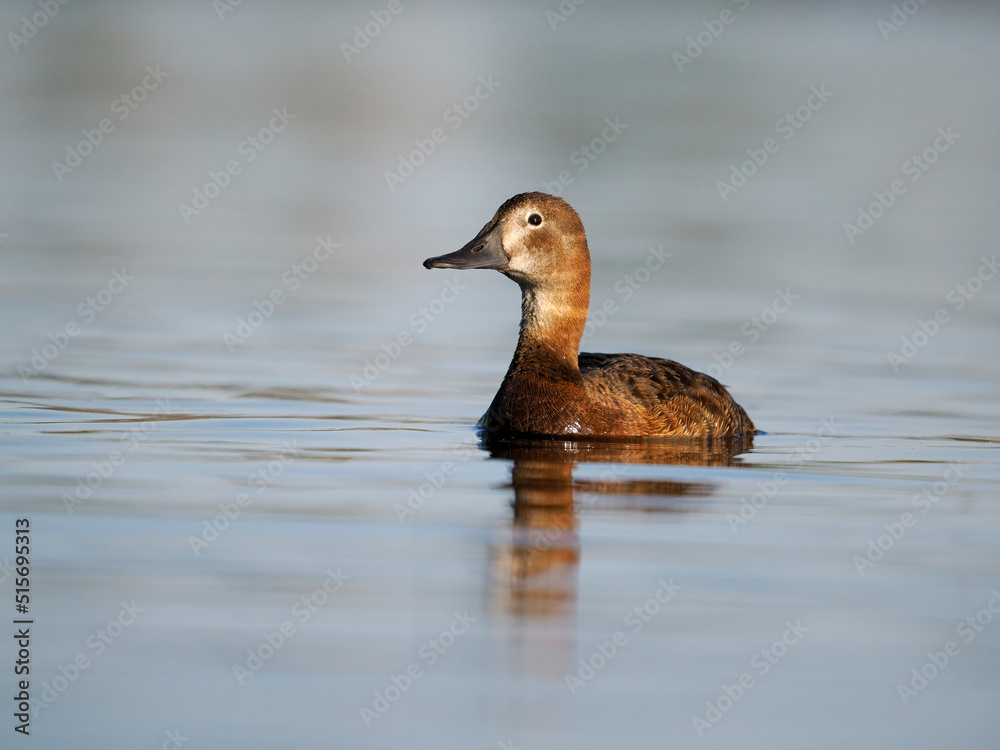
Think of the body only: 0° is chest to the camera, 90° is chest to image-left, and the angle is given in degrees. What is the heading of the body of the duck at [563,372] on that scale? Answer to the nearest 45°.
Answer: approximately 90°
